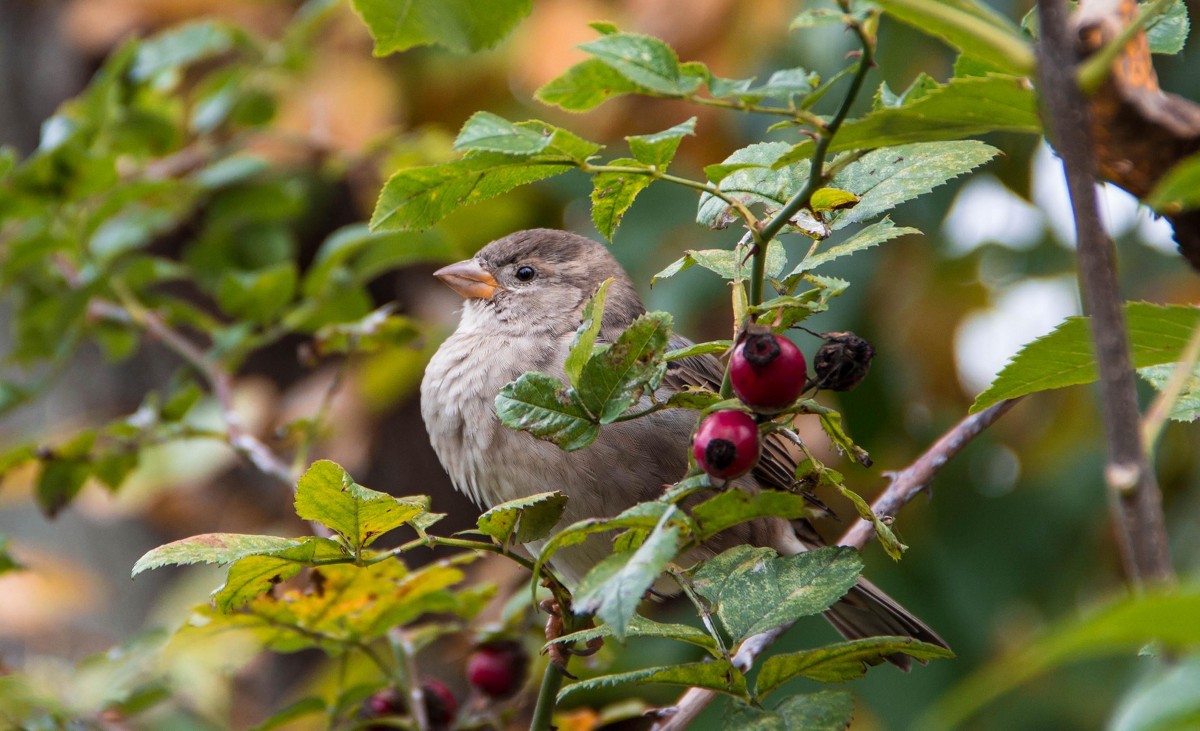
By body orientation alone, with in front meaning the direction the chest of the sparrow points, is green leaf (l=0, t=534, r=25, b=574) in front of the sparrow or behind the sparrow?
in front

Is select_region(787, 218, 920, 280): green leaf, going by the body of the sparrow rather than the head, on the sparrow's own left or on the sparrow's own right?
on the sparrow's own left

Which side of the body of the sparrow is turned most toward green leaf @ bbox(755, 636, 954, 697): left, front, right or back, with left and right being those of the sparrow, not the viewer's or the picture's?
back

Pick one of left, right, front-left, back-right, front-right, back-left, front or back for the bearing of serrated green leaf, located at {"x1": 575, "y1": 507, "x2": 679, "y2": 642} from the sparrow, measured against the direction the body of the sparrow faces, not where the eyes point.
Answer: left

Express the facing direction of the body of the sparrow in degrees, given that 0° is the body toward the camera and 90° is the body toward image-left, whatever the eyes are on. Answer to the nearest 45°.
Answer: approximately 90°

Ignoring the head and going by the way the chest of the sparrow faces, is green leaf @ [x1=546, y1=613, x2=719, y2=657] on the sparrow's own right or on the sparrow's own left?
on the sparrow's own left

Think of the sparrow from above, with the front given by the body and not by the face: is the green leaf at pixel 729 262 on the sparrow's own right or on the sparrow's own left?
on the sparrow's own left
